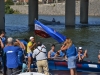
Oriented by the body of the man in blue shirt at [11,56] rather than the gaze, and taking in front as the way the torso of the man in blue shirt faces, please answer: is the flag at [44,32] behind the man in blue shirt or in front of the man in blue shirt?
in front

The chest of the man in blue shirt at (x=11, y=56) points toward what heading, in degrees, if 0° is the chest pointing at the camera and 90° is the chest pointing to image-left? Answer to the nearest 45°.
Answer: approximately 180°

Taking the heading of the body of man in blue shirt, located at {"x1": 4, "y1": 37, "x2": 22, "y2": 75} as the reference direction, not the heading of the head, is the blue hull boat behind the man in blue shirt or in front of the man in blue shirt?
in front

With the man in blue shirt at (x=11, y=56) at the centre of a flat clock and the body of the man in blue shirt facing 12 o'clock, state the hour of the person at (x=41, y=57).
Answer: The person is roughly at 2 o'clock from the man in blue shirt.
